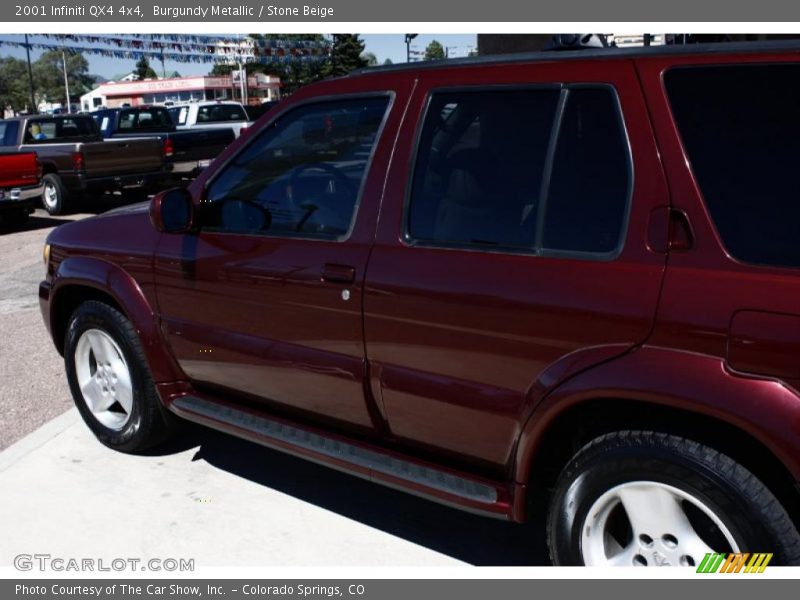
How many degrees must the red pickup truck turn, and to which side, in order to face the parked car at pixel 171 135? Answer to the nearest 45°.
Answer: approximately 90° to its right

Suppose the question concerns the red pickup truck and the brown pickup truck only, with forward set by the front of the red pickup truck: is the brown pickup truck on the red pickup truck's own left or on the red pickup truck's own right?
on the red pickup truck's own right

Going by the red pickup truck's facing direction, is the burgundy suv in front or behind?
behind

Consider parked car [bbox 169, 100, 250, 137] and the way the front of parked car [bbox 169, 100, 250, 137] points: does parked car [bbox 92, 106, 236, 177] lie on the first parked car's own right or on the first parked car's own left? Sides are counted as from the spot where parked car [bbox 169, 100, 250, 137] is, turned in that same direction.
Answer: on the first parked car's own left

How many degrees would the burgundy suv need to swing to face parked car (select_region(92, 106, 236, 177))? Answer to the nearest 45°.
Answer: approximately 45° to its right

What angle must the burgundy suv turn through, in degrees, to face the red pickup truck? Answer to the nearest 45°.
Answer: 0° — it already faces it

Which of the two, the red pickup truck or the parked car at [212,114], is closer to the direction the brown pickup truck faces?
the parked car

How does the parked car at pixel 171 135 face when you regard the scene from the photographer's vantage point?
facing away from the viewer and to the left of the viewer

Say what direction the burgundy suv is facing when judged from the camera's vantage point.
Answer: facing away from the viewer and to the left of the viewer

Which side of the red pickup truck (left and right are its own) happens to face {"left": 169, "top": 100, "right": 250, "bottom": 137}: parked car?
right

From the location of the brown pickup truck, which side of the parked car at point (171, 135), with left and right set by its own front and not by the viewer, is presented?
left
